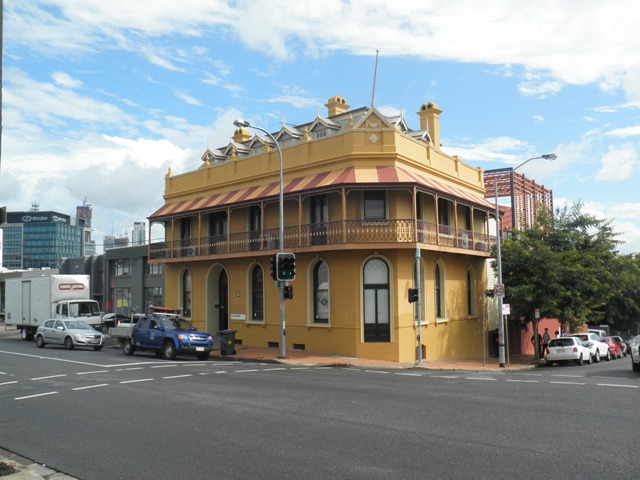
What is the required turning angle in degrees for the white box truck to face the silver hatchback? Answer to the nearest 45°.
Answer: approximately 45° to its right

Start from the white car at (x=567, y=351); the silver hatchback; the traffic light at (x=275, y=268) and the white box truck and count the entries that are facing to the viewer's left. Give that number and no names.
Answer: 1

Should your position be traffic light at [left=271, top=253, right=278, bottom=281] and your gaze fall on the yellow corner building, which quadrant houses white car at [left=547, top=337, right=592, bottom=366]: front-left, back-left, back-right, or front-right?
front-right

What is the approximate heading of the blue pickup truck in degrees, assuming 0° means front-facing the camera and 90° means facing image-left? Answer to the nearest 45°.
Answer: approximately 315°

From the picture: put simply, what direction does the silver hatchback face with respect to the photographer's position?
facing the viewer and to the right of the viewer

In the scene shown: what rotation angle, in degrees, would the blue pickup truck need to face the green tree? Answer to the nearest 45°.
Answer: approximately 45° to its left

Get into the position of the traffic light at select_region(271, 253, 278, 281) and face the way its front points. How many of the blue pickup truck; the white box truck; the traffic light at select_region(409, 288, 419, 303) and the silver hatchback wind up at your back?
1

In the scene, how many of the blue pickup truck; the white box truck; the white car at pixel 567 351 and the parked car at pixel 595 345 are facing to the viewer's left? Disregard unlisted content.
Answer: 0
